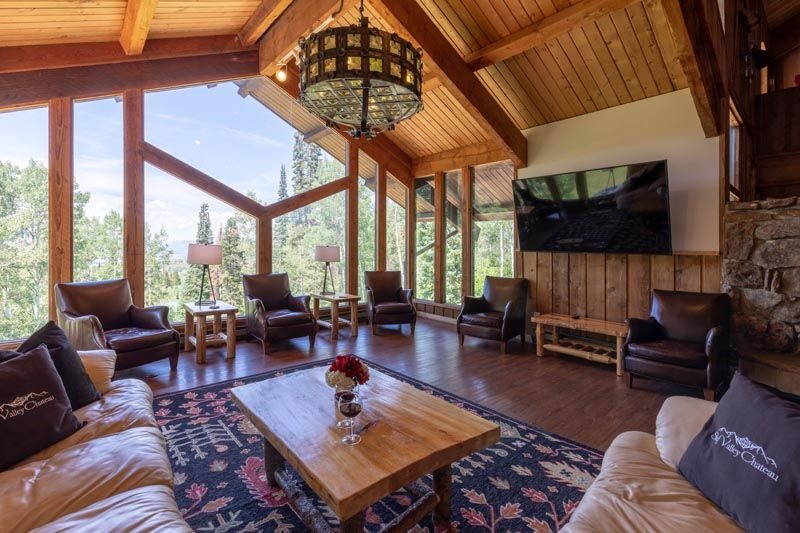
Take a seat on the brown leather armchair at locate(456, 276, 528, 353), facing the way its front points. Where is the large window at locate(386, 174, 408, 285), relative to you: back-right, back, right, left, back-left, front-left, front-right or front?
right

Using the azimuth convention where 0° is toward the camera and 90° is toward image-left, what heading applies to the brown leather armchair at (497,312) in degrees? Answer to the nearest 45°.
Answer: approximately 45°

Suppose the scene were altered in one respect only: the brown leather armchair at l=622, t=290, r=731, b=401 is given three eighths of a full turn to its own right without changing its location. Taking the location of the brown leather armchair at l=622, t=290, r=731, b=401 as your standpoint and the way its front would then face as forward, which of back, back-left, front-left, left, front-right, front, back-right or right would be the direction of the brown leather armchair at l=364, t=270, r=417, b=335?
left

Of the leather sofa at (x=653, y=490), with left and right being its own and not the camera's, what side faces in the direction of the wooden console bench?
right

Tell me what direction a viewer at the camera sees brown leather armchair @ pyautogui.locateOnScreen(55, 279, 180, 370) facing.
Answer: facing the viewer and to the right of the viewer

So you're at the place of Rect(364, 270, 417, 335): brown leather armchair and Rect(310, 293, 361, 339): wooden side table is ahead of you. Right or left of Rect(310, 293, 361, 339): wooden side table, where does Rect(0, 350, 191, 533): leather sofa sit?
left

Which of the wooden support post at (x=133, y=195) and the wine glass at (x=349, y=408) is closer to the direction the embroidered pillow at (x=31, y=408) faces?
the wine glass

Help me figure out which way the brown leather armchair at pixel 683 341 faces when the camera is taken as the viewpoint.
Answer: facing the viewer and to the left of the viewer
